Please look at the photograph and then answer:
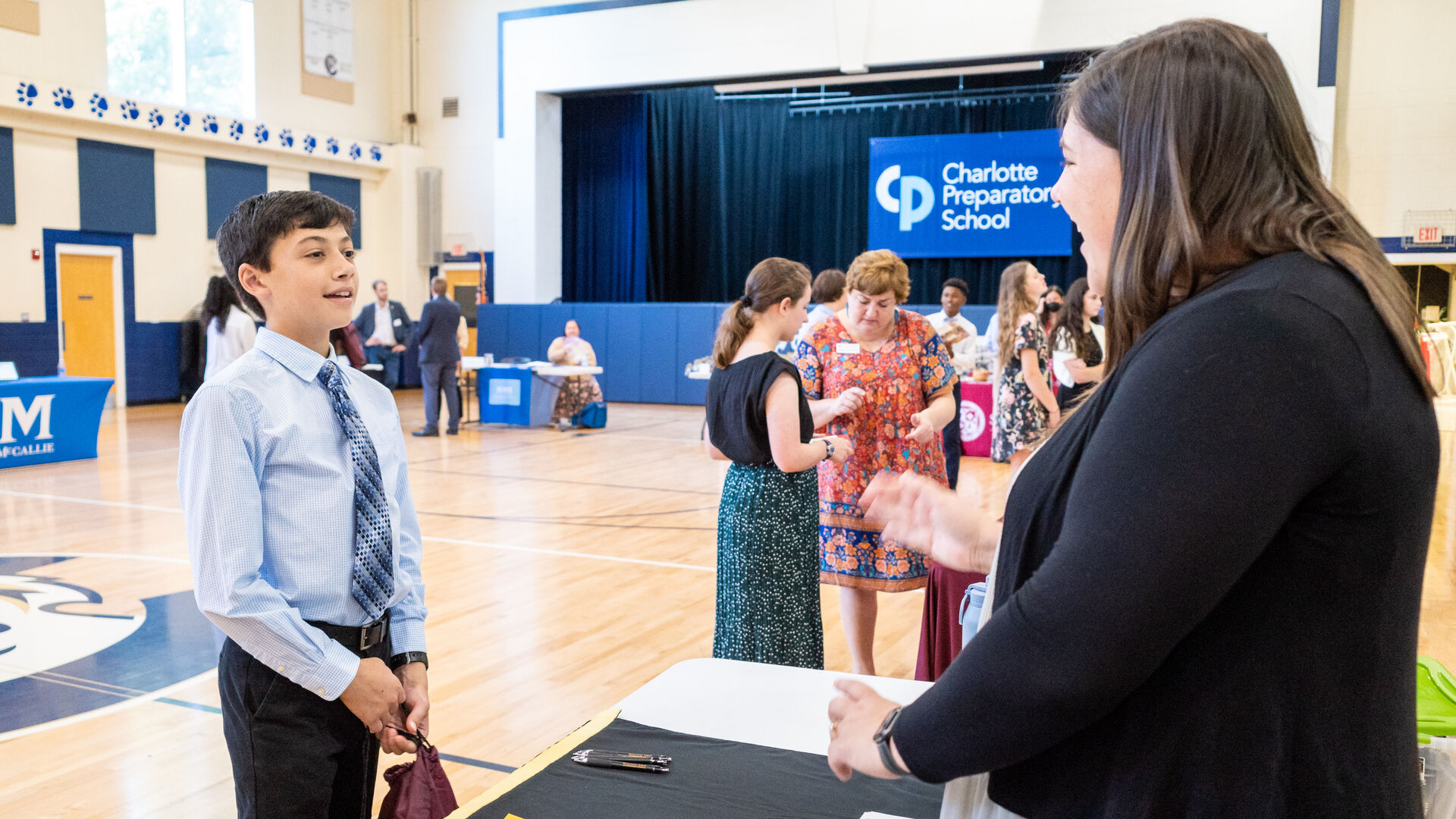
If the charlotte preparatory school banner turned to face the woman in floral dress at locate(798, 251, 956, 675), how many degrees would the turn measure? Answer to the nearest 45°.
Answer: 0° — it already faces them

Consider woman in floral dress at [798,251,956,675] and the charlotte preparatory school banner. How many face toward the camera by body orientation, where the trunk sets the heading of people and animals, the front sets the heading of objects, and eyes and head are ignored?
2

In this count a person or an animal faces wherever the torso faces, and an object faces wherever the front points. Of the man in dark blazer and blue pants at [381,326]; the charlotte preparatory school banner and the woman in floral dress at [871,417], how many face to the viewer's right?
0

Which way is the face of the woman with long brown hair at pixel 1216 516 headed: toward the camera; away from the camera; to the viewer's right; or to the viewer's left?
to the viewer's left

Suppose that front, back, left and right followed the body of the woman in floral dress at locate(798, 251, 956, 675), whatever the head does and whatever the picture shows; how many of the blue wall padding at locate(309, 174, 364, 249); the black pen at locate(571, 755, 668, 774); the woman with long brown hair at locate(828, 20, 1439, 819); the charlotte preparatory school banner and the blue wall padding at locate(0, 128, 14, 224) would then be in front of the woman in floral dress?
2

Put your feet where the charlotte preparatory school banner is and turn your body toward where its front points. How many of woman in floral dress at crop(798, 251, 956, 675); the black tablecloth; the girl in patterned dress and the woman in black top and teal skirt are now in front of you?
4

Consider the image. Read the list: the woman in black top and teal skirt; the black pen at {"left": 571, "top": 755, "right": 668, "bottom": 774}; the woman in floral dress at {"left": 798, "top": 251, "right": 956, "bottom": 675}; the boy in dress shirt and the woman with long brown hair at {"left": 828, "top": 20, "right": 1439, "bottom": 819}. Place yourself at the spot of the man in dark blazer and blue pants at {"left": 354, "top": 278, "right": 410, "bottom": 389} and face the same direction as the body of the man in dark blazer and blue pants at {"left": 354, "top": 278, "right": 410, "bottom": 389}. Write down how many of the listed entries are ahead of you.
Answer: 5

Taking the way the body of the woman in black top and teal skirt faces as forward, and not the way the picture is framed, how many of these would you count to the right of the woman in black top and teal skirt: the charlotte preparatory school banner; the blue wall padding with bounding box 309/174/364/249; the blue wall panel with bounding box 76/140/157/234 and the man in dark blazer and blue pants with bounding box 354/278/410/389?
0

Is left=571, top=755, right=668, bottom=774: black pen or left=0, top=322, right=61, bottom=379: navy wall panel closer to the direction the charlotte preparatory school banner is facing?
the black pen

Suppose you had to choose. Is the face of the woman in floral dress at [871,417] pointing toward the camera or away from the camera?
toward the camera

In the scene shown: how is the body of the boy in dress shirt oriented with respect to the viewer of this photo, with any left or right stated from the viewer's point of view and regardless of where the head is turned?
facing the viewer and to the right of the viewer

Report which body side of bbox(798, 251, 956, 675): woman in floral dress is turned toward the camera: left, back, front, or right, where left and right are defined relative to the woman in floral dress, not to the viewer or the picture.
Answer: front

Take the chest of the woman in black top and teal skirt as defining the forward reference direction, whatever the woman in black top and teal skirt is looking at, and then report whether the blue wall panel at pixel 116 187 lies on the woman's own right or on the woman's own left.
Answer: on the woman's own left

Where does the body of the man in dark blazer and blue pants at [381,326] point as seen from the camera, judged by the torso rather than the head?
toward the camera

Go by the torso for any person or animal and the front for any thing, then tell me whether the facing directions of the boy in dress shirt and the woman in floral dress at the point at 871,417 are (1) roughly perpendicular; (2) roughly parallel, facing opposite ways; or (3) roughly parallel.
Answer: roughly perpendicular

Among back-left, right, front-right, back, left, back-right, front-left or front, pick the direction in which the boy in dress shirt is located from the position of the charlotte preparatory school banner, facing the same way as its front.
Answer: front
